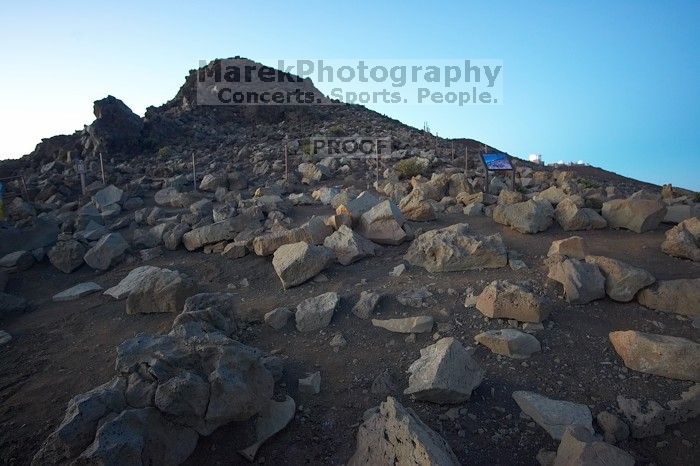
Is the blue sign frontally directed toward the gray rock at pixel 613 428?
yes

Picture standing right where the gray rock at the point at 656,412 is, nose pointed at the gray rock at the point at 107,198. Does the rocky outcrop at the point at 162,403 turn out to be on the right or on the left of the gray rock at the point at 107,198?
left

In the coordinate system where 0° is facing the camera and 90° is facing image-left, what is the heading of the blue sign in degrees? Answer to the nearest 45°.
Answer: approximately 0°

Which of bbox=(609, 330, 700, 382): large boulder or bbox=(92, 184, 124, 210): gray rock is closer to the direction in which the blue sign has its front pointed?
the large boulder

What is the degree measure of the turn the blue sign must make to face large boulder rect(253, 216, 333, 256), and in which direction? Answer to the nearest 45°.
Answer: approximately 45° to its right

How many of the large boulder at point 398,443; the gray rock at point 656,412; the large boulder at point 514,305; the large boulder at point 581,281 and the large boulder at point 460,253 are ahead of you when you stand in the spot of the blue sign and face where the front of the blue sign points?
5

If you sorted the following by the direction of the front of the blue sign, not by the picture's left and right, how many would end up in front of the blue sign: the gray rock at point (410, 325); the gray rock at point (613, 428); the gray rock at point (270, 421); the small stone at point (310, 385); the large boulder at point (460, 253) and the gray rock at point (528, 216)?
6

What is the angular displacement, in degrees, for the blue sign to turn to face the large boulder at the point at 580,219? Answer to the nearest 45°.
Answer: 0° — it already faces it

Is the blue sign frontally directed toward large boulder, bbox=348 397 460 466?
yes

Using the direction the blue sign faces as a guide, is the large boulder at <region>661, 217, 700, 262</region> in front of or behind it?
in front

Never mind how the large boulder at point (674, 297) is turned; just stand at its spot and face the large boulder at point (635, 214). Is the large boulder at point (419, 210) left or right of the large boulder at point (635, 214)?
left

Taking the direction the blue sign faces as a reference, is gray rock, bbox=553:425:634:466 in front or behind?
in front

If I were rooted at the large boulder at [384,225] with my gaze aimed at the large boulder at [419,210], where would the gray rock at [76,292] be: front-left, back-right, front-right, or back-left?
back-left

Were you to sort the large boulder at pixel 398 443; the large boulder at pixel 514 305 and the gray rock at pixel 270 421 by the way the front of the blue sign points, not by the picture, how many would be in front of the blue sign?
3

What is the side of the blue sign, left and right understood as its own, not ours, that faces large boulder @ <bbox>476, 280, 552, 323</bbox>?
front

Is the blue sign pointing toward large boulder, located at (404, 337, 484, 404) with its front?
yes

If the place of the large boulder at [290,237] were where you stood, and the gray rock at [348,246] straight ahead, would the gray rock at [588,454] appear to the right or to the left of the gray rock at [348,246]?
right
